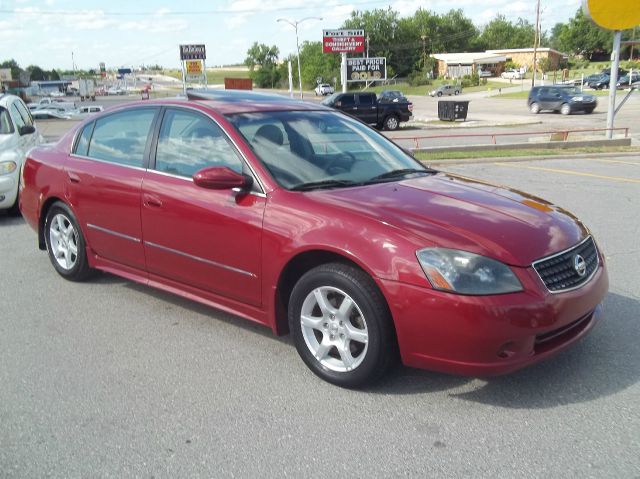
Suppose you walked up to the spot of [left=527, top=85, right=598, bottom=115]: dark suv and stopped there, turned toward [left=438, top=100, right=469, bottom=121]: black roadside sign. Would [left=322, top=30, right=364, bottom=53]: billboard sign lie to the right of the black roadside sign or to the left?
right

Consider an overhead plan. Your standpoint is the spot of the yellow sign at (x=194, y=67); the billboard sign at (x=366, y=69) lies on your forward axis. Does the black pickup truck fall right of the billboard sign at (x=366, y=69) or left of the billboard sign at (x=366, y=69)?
right

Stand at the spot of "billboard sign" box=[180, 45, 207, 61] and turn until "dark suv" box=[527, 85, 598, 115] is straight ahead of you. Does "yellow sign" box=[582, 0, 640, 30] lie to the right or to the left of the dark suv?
right

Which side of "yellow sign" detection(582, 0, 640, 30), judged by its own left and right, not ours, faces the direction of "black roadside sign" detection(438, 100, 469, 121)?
back
